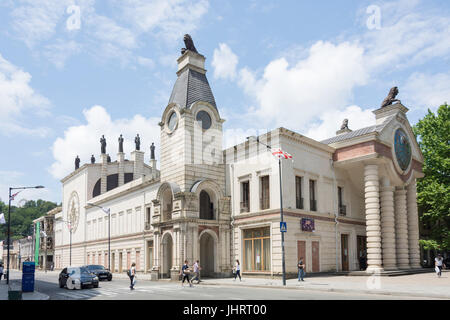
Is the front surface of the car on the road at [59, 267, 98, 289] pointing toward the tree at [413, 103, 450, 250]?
no

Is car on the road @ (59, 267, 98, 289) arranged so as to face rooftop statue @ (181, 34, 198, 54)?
no
